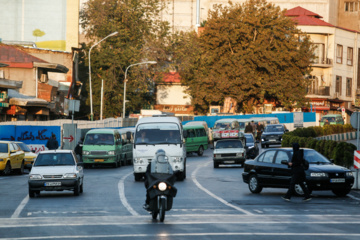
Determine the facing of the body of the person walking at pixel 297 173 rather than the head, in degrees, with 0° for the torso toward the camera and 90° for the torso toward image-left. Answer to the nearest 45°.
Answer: approximately 90°

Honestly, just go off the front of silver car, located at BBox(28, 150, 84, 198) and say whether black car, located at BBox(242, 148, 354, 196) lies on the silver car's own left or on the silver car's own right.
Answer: on the silver car's own left

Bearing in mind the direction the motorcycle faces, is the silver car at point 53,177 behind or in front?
behind

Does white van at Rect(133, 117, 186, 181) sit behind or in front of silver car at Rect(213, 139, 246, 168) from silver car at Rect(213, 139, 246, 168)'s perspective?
in front

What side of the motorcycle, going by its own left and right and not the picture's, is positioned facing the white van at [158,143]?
back
